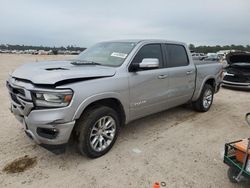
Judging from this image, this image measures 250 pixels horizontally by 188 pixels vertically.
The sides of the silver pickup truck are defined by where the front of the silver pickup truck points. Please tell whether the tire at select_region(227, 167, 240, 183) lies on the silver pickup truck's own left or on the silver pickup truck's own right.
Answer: on the silver pickup truck's own left

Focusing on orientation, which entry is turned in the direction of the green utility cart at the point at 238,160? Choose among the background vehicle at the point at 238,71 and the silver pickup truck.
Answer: the background vehicle at the point at 238,71

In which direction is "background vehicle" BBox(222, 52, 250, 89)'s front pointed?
toward the camera

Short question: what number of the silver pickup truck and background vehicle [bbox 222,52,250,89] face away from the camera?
0

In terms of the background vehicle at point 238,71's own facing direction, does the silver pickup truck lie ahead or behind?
ahead

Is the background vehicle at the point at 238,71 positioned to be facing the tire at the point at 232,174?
yes

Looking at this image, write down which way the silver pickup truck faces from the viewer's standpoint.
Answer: facing the viewer and to the left of the viewer

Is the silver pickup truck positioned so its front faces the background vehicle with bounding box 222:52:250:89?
no

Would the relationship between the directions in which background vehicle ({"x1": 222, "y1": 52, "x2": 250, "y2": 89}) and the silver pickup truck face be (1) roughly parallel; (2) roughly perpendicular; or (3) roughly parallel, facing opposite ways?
roughly parallel

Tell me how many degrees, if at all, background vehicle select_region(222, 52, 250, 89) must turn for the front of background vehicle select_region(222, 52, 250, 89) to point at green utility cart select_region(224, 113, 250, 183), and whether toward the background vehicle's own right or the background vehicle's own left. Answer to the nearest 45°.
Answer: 0° — it already faces it
